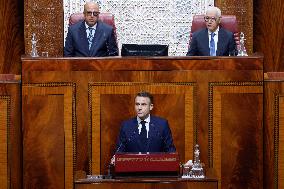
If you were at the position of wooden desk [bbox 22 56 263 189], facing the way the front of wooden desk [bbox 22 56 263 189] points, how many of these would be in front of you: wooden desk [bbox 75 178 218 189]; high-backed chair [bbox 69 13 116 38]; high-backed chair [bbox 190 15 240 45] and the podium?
2

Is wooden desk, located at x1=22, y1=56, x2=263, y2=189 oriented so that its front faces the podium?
yes

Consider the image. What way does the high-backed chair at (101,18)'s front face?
toward the camera

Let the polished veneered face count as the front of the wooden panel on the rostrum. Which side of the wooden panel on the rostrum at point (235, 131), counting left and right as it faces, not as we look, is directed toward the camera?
front

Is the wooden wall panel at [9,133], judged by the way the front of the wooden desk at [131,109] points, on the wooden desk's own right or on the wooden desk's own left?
on the wooden desk's own right

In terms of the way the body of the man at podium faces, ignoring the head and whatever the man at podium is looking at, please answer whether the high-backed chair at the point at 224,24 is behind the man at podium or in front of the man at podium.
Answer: behind

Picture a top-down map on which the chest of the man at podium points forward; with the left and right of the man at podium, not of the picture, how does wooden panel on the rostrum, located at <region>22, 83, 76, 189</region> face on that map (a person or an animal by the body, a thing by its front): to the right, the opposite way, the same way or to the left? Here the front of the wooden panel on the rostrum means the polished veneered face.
the same way

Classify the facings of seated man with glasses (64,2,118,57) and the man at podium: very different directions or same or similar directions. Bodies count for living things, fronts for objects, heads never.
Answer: same or similar directions

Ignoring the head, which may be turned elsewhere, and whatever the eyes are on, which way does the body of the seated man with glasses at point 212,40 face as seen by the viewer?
toward the camera

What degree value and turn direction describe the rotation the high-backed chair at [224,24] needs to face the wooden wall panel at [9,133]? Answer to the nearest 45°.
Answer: approximately 45° to its right

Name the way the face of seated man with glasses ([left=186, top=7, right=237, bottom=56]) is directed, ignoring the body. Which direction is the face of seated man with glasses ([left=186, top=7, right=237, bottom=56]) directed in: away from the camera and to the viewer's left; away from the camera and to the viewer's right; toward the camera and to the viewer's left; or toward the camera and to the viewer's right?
toward the camera and to the viewer's left

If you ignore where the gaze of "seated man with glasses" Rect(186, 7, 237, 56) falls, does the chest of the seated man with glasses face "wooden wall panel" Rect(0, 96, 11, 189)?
no

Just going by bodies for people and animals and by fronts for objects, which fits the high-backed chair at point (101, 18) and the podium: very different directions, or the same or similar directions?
same or similar directions
